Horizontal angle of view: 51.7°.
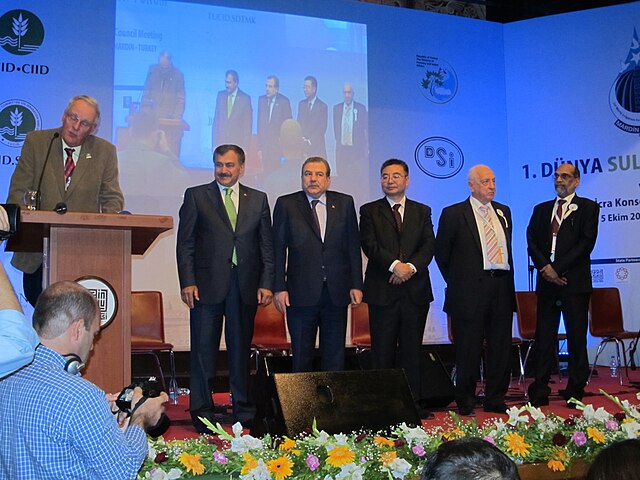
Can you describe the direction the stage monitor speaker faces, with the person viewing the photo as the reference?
facing away from the viewer

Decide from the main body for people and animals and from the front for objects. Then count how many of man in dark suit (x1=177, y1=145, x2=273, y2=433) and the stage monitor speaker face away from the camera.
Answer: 1

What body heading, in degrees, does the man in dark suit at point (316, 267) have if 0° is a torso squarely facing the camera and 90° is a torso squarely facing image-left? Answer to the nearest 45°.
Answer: approximately 0°

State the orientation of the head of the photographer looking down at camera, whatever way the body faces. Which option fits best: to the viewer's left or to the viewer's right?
to the viewer's right

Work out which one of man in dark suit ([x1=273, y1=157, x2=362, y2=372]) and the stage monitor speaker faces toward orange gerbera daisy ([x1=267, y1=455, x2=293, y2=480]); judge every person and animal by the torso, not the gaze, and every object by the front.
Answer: the man in dark suit

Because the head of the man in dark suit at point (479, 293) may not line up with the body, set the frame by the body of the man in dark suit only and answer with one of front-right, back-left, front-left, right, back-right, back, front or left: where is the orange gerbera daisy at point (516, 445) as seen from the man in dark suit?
front-right
